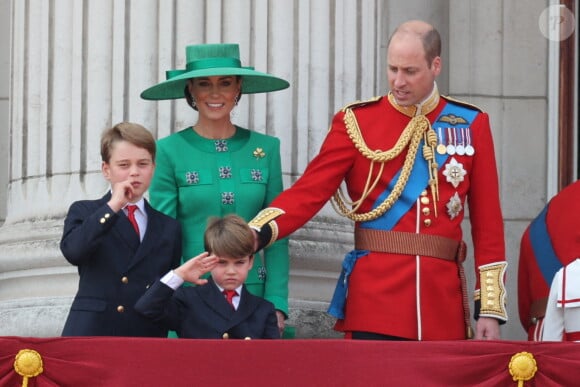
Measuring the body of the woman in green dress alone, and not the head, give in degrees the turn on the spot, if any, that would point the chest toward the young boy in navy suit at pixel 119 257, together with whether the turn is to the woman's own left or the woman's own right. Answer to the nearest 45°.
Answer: approximately 45° to the woman's own right

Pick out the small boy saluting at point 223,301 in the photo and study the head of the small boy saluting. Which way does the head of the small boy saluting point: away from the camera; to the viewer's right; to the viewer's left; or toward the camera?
toward the camera

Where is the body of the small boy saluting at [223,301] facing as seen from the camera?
toward the camera

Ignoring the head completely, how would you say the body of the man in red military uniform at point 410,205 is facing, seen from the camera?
toward the camera

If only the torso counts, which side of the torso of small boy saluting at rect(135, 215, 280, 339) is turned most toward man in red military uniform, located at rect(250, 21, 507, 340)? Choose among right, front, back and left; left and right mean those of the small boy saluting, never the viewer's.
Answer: left

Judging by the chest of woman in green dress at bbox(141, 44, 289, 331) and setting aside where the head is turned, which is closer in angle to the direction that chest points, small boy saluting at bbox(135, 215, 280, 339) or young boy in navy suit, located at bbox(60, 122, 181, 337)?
the small boy saluting

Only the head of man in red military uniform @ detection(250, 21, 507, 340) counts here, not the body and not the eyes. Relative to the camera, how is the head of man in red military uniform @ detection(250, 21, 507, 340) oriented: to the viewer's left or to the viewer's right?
to the viewer's left

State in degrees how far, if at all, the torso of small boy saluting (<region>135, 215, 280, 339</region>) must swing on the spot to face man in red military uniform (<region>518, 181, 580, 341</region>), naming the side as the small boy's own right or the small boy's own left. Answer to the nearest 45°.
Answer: approximately 135° to the small boy's own left

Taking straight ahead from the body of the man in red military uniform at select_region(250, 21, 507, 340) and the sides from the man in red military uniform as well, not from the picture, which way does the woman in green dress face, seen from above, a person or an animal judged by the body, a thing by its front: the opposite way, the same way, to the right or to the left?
the same way

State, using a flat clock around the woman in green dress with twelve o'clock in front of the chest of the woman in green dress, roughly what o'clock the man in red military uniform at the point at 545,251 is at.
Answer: The man in red military uniform is roughly at 9 o'clock from the woman in green dress.

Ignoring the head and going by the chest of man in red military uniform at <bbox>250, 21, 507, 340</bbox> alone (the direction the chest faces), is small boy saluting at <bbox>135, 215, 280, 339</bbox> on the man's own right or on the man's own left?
on the man's own right

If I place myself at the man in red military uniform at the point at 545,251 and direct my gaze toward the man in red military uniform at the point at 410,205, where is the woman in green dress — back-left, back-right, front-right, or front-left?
front-right

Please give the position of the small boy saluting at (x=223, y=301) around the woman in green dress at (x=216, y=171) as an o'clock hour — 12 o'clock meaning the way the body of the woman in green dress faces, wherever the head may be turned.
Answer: The small boy saluting is roughly at 12 o'clock from the woman in green dress.

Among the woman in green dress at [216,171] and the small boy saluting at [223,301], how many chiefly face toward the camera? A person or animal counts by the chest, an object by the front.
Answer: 2

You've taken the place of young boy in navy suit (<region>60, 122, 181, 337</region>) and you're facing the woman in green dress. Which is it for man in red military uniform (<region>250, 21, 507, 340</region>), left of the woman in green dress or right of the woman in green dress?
right

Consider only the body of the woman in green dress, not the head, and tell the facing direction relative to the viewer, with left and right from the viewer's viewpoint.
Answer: facing the viewer

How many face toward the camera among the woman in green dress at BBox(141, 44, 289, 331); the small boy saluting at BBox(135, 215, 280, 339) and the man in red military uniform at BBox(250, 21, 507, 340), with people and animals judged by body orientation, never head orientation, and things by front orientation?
3

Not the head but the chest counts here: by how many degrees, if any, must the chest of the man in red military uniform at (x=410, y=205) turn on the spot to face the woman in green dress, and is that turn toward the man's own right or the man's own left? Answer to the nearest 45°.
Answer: approximately 90° to the man's own right
